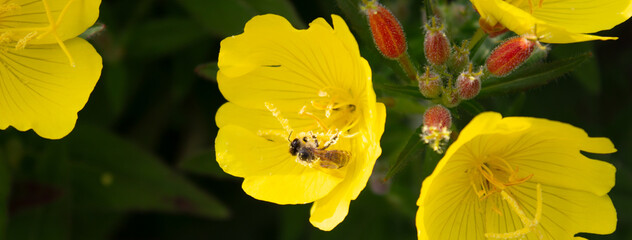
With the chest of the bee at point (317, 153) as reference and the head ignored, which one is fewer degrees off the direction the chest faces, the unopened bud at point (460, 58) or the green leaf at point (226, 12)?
the green leaf

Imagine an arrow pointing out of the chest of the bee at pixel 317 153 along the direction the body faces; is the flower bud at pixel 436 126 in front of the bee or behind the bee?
behind

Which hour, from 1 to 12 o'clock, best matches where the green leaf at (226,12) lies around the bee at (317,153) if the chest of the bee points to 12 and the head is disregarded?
The green leaf is roughly at 2 o'clock from the bee.

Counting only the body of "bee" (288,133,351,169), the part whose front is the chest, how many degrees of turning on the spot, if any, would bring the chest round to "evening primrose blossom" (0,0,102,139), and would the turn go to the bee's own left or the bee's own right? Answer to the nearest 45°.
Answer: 0° — it already faces it

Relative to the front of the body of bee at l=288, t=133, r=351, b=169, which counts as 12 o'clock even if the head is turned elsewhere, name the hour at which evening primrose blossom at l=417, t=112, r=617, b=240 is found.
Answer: The evening primrose blossom is roughly at 6 o'clock from the bee.

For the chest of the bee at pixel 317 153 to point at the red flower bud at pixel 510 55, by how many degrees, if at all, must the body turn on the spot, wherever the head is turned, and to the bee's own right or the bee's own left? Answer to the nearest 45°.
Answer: approximately 180°

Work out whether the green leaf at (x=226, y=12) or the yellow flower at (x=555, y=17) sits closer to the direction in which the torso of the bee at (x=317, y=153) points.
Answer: the green leaf

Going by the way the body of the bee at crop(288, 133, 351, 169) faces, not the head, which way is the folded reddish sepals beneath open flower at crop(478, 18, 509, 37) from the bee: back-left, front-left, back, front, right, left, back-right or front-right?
back-right

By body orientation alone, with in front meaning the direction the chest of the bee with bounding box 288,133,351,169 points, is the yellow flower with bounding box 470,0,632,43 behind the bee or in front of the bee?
behind

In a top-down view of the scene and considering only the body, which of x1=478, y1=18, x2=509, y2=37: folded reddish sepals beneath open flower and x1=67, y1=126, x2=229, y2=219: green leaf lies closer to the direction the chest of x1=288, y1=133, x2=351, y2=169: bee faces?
the green leaf

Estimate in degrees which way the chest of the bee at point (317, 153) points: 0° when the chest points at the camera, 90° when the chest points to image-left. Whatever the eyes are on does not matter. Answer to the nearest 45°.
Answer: approximately 90°

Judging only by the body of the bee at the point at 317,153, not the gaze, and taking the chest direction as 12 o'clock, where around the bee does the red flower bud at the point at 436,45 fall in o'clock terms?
The red flower bud is roughly at 5 o'clock from the bee.
